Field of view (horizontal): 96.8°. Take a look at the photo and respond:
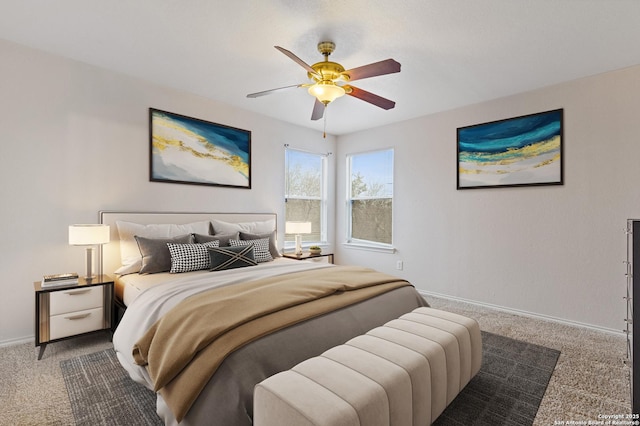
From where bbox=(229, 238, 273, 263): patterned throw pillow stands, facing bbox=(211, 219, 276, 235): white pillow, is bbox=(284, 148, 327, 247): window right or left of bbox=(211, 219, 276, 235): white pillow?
right

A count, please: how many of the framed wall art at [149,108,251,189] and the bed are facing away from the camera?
0

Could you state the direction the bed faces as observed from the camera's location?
facing the viewer and to the right of the viewer

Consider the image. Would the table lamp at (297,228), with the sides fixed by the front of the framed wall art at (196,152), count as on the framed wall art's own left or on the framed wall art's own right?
on the framed wall art's own left

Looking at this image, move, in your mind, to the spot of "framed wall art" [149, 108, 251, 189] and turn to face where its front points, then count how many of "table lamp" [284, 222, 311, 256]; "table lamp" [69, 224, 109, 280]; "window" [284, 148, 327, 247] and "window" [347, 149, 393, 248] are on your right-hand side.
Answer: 1

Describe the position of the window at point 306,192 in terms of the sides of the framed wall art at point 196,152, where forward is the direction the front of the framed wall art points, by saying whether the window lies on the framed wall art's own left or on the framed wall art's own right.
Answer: on the framed wall art's own left

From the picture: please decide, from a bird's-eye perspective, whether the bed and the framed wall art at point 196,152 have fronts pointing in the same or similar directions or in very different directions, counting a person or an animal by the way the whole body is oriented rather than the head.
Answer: same or similar directions
